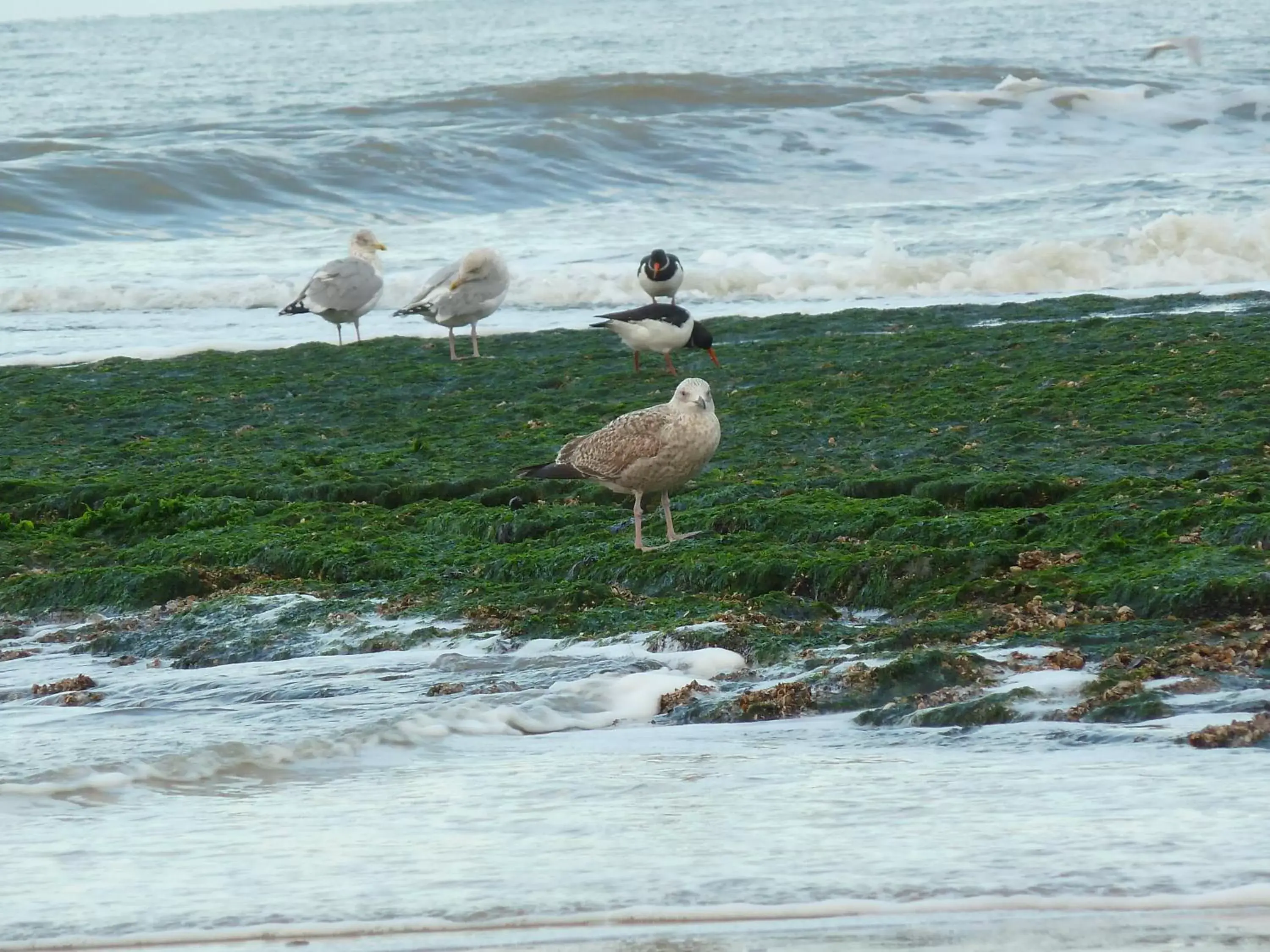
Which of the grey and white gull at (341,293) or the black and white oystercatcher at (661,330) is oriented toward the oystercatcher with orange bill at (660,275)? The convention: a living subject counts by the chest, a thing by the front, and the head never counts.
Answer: the grey and white gull

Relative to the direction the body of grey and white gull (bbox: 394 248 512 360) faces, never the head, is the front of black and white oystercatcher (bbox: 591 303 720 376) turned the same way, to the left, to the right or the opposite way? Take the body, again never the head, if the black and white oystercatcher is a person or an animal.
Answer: the same way

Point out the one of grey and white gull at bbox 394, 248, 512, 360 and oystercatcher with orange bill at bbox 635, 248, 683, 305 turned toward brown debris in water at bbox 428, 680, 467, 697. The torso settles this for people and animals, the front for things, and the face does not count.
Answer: the oystercatcher with orange bill

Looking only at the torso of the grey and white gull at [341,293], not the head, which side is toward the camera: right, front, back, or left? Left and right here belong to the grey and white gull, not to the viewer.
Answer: right

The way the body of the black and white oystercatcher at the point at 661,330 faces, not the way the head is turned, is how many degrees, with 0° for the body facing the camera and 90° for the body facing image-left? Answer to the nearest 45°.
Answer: approximately 270°

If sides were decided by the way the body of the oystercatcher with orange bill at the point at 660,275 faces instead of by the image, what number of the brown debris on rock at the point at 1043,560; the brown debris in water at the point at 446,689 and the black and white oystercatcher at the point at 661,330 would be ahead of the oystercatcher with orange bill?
3

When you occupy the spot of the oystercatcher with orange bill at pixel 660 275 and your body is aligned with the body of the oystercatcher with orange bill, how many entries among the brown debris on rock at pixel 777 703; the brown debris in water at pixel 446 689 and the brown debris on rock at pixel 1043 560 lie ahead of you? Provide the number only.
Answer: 3

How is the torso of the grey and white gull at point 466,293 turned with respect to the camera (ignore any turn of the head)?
to the viewer's right

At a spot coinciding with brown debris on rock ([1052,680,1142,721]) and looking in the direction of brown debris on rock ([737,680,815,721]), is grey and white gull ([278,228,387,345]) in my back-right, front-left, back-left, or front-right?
front-right

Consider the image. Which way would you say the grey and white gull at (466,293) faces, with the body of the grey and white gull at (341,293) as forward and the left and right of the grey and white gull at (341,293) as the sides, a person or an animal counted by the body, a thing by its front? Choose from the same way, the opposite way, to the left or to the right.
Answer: the same way

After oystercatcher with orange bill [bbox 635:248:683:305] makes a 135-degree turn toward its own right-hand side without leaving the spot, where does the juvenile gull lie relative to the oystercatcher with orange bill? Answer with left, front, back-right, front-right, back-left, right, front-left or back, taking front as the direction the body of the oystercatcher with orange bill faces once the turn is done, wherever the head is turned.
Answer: back-left

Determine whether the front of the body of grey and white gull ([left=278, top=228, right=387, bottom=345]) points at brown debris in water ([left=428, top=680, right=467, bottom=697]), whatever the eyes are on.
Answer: no

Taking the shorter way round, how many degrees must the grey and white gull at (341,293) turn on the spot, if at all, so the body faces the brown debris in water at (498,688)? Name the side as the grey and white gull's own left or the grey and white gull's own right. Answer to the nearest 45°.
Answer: approximately 90° to the grey and white gull's own right

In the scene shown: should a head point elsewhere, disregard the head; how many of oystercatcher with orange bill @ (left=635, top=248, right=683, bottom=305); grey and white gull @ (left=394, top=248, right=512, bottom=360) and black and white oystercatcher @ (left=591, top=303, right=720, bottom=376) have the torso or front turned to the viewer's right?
2

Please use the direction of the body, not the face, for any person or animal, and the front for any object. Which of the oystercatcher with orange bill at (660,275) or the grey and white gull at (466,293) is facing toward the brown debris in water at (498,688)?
the oystercatcher with orange bill

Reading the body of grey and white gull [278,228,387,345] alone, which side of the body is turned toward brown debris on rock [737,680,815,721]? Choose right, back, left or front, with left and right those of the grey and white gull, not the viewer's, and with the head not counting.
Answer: right

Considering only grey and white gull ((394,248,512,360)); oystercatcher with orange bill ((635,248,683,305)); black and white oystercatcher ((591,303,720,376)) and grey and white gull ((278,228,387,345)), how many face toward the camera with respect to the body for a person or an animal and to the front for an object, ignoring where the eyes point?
1

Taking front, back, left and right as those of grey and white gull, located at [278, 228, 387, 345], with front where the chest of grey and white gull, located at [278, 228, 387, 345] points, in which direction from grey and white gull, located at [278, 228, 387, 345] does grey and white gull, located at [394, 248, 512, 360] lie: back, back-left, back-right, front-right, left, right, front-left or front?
front-right

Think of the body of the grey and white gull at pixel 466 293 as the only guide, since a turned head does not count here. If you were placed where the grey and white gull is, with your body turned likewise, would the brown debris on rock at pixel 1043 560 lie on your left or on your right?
on your right

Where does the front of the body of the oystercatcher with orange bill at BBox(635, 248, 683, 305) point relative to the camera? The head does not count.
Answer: toward the camera

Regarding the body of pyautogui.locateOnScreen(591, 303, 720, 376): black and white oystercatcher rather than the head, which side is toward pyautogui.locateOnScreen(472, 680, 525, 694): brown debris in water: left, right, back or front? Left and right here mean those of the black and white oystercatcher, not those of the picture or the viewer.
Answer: right
